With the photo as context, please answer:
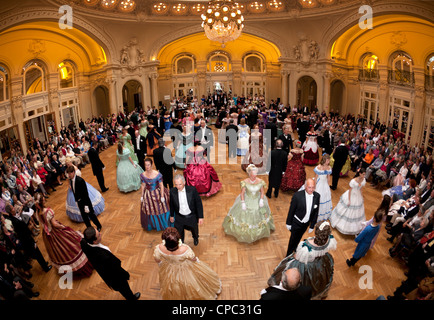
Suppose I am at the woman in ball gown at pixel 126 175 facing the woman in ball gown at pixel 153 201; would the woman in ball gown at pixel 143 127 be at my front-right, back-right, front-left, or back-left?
back-left

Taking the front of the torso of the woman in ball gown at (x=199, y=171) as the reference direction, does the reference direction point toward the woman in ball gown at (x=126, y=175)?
no

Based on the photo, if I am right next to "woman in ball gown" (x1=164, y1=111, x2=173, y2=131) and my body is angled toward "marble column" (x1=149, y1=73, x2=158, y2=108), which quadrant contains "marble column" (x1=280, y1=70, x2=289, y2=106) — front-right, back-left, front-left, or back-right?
front-right

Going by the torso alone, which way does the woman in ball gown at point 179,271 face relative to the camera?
away from the camera

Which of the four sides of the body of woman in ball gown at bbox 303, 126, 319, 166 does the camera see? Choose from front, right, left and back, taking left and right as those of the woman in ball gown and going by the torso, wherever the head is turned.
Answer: front

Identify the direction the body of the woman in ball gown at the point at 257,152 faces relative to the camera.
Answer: toward the camera

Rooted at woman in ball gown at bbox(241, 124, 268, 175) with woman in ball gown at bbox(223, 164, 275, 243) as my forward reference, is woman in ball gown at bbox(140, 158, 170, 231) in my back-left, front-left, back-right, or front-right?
front-right

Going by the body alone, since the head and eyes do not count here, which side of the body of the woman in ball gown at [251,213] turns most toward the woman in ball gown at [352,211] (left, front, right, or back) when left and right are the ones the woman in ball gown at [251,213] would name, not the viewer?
left

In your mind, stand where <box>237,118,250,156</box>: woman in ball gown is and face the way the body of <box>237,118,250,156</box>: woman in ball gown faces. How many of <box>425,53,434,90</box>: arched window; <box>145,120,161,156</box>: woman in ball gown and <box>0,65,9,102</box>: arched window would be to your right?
2

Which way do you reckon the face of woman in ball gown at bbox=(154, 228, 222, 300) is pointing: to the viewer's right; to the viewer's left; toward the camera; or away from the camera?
away from the camera

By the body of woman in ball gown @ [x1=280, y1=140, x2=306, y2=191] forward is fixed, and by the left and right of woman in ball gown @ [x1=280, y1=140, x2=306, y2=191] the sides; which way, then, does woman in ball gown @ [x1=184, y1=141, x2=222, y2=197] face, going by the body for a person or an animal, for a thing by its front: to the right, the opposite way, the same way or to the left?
the same way

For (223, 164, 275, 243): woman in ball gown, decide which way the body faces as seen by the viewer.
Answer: toward the camera

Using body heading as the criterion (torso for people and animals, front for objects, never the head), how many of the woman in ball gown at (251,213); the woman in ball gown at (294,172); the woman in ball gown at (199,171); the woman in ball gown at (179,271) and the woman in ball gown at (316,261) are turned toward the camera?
1

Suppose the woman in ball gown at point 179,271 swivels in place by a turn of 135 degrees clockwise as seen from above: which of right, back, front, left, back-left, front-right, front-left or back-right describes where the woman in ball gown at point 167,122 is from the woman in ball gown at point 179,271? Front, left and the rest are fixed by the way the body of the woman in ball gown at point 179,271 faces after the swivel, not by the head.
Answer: back-left
